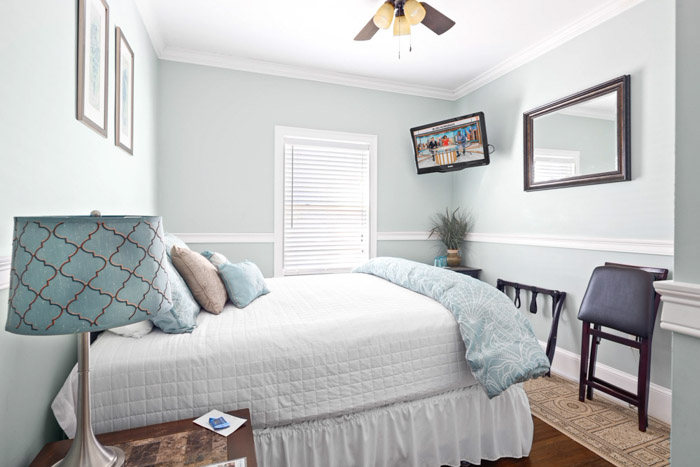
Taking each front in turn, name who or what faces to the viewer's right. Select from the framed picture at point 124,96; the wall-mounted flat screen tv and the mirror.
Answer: the framed picture

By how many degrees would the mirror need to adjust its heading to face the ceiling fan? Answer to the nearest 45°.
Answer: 0° — it already faces it

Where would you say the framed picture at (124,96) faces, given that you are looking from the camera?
facing to the right of the viewer

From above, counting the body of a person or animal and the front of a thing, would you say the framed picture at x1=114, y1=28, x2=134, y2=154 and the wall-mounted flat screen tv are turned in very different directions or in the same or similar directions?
very different directions

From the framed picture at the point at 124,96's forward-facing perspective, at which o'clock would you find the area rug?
The area rug is roughly at 1 o'clock from the framed picture.

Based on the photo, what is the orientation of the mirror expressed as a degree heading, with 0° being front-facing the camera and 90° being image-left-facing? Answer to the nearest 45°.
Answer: approximately 45°

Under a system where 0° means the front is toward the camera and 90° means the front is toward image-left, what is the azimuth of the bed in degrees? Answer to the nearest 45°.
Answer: approximately 270°

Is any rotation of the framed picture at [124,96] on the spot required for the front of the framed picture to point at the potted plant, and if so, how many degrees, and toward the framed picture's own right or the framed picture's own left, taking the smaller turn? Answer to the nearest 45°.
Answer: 0° — it already faces it
